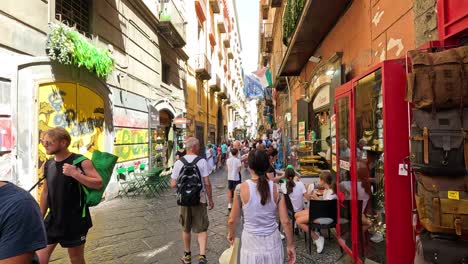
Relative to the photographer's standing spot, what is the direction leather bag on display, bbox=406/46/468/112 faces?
facing the viewer

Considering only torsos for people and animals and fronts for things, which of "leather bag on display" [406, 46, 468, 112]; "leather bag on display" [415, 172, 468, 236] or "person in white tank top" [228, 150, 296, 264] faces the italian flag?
the person in white tank top

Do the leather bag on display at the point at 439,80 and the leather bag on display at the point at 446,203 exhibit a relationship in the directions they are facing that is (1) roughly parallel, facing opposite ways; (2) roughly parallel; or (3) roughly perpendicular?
roughly parallel

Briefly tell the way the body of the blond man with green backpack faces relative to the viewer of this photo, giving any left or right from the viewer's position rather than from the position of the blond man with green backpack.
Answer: facing the viewer and to the left of the viewer

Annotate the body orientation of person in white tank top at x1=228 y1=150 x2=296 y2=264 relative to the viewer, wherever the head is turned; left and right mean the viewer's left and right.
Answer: facing away from the viewer

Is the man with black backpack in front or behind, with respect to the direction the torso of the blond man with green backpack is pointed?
behind

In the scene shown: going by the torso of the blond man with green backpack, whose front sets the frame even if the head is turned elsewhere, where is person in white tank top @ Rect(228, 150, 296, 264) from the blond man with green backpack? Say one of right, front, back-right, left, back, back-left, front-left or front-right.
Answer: left

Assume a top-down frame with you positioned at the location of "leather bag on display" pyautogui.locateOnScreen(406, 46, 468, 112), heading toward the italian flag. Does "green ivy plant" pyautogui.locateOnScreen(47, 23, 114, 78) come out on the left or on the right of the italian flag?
left

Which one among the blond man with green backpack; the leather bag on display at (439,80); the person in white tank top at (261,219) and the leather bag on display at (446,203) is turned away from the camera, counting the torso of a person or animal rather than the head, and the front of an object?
the person in white tank top

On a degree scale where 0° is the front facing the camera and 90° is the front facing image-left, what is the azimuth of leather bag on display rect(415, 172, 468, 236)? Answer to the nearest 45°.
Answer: approximately 0°

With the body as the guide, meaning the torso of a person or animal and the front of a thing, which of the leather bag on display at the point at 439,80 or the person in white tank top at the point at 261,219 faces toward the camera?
the leather bag on display
